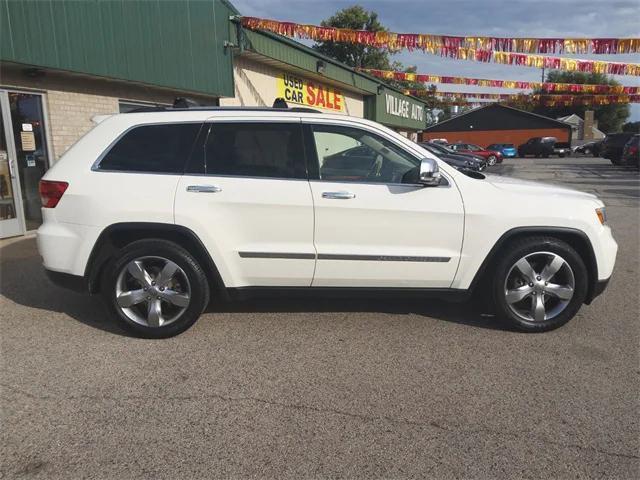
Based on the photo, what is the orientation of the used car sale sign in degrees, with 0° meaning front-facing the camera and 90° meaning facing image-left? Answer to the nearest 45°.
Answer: approximately 315°

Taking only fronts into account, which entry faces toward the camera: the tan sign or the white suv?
the tan sign

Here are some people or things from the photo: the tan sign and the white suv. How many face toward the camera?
1

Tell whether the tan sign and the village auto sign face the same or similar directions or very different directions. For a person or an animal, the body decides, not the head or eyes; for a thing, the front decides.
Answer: same or similar directions

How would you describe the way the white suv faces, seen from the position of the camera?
facing to the right of the viewer

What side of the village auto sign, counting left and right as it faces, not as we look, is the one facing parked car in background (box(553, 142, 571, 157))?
left

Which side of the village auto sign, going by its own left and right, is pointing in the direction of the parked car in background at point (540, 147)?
left

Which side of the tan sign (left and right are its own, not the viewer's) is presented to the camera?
front

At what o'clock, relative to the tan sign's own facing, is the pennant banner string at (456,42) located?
The pennant banner string is roughly at 9 o'clock from the tan sign.

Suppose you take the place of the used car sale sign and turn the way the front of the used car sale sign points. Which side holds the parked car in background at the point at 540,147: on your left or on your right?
on your left

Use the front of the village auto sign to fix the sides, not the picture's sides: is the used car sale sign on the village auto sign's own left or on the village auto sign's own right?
on the village auto sign's own right

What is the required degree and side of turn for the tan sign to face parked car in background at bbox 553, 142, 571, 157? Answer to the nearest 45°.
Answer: approximately 135° to its left

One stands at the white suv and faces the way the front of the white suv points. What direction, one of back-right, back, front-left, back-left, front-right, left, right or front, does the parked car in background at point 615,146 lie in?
front-left

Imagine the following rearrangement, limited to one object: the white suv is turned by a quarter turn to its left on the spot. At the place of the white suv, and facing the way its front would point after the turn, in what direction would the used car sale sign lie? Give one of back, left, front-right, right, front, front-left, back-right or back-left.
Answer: front
